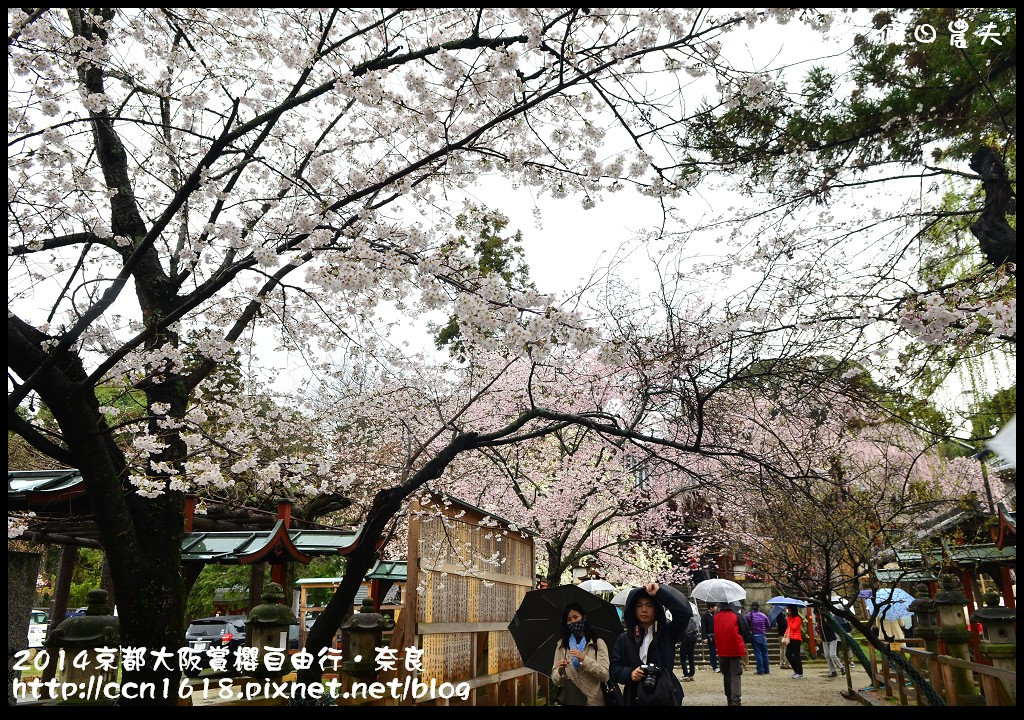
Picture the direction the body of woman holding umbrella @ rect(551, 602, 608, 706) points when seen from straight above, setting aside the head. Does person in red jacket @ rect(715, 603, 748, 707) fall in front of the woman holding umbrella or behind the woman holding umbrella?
behind

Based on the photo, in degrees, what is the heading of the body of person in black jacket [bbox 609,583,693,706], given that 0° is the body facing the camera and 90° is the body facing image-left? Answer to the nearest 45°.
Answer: approximately 0°

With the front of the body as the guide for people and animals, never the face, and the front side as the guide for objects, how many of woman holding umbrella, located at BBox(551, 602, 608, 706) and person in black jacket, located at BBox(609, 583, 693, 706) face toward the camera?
2

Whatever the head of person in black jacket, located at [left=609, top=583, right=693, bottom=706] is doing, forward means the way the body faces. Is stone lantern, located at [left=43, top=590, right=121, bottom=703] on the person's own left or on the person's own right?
on the person's own right

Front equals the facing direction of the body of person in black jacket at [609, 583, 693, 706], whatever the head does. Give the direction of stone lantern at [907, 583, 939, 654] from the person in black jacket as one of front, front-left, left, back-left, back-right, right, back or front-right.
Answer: back-left

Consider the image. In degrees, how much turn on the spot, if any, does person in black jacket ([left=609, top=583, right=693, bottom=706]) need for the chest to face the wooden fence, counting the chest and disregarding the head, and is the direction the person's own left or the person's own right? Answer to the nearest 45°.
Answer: approximately 135° to the person's own left

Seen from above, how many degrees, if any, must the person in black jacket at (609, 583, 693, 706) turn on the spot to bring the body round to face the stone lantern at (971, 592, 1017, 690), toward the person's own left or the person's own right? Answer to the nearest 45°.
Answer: approximately 135° to the person's own left

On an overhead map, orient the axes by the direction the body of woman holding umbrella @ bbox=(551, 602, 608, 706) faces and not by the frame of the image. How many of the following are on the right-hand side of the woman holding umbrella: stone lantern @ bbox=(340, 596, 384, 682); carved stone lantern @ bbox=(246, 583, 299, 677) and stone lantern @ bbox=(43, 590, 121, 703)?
3

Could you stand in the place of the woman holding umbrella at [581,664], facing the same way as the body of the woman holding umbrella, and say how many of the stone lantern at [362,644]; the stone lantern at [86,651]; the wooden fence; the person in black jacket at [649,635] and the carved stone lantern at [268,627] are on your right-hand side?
3
